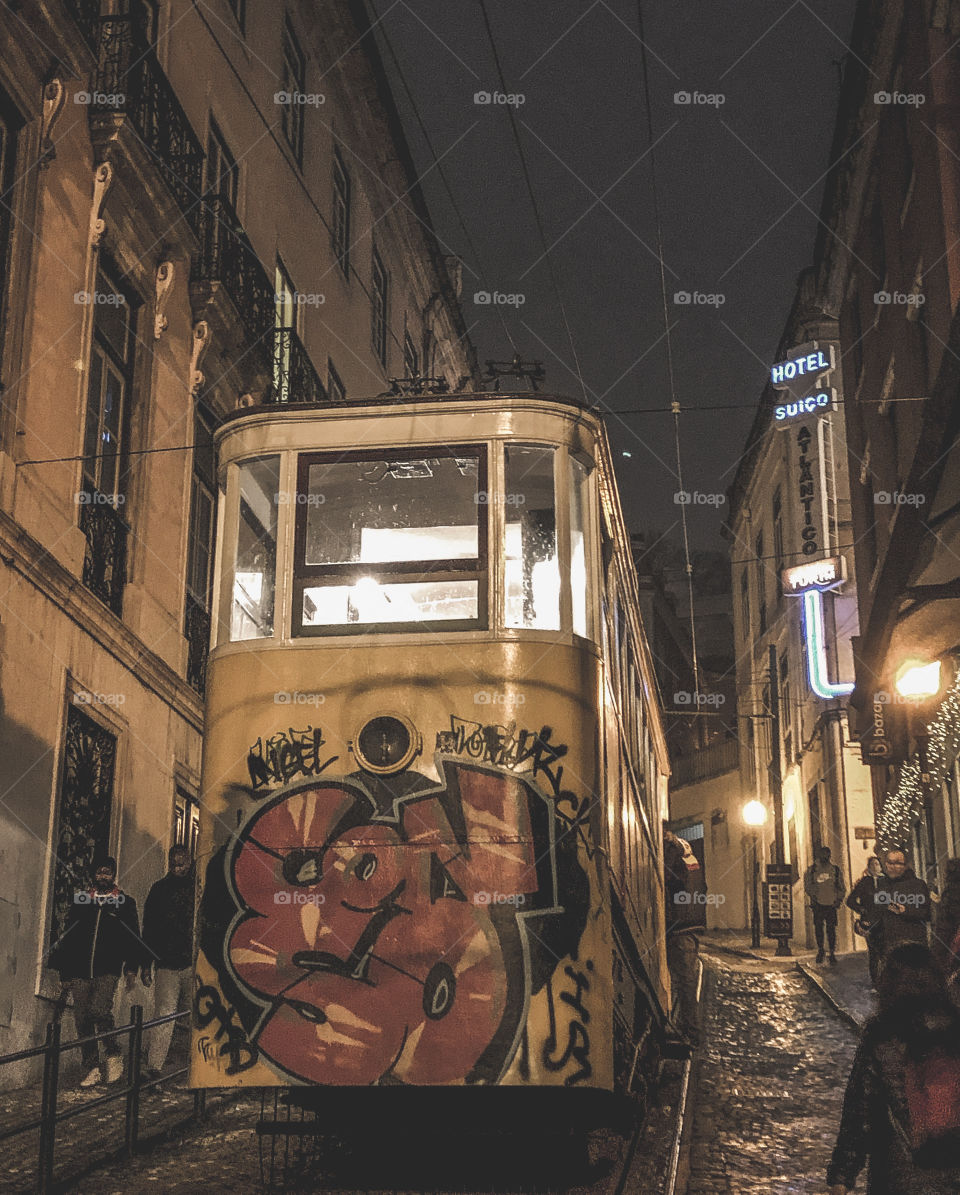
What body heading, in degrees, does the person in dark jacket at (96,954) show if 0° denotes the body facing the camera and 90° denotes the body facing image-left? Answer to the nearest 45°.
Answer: approximately 0°

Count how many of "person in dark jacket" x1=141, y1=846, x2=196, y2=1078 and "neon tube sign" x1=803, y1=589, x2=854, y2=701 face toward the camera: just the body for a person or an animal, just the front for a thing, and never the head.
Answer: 2

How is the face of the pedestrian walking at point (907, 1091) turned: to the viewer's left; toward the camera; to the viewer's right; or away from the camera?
away from the camera

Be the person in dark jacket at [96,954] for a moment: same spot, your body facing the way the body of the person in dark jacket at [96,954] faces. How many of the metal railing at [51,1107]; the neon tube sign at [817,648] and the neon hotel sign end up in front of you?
1
